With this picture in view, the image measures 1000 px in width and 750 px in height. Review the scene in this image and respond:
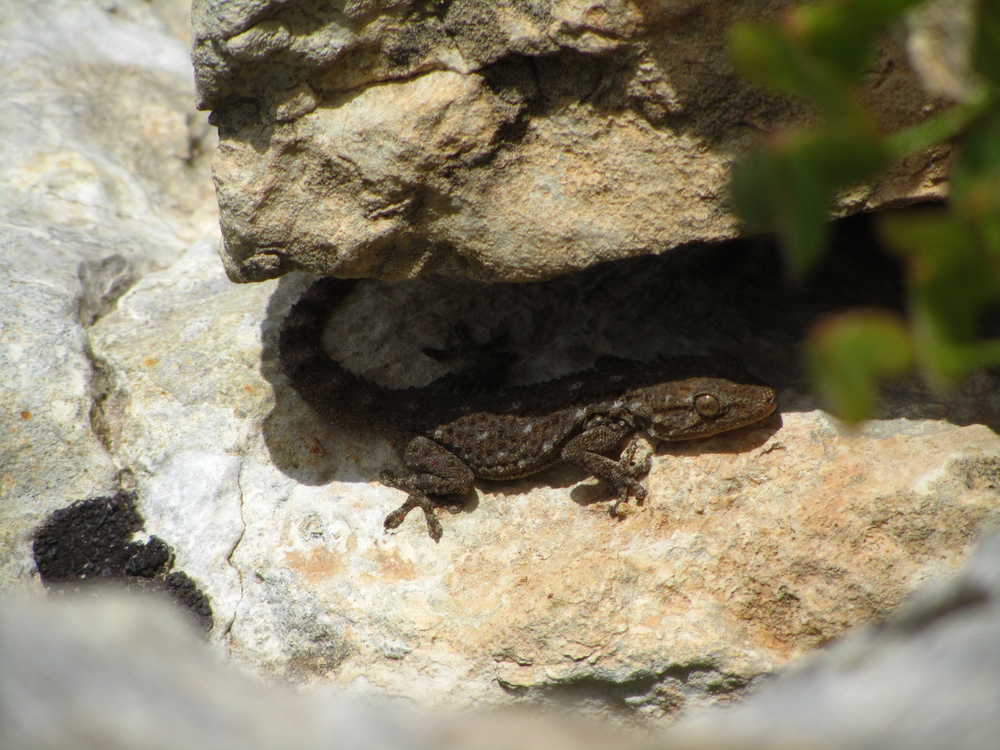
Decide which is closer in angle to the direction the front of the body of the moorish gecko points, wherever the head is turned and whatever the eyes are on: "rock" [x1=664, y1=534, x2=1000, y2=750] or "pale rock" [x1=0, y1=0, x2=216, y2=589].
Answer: the rock

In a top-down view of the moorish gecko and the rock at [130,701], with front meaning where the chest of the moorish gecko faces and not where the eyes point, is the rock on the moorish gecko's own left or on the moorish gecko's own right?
on the moorish gecko's own right

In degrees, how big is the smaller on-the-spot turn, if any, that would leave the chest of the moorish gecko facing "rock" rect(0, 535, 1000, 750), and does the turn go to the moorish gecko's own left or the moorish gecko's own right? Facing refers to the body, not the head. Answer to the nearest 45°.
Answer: approximately 90° to the moorish gecko's own right

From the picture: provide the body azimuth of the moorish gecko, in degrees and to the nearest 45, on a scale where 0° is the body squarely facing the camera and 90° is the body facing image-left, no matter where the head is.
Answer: approximately 270°

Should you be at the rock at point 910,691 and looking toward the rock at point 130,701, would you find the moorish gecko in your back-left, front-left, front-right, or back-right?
front-right

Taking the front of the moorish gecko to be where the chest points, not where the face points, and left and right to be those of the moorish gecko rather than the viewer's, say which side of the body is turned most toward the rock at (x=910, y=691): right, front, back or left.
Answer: right
